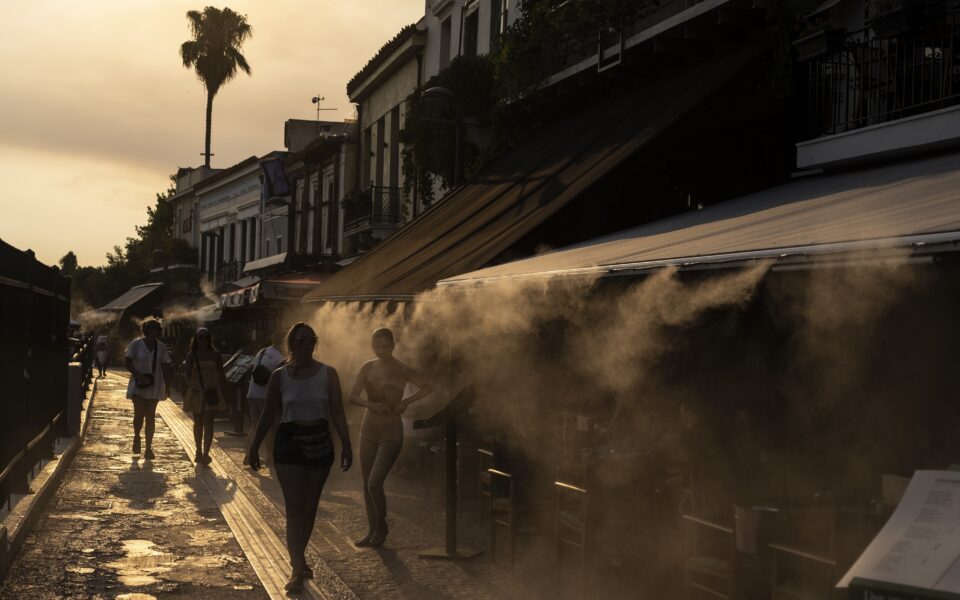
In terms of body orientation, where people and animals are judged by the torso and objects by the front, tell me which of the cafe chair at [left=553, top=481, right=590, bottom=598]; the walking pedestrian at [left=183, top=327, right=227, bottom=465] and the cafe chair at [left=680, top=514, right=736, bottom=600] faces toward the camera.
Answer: the walking pedestrian

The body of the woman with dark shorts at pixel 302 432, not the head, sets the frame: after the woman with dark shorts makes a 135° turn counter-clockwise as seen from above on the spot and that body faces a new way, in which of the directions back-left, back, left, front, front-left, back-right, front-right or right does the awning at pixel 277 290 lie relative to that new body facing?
front-left

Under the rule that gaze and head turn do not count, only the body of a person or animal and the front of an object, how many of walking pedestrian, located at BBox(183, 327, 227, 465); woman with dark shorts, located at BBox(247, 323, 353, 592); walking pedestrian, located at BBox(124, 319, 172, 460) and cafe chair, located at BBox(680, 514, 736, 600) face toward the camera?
3

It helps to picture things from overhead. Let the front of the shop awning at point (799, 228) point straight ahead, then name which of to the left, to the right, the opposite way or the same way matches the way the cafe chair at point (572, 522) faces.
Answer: the opposite way

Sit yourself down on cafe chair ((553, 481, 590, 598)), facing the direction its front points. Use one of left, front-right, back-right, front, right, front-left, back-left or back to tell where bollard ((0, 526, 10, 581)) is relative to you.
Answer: back-left

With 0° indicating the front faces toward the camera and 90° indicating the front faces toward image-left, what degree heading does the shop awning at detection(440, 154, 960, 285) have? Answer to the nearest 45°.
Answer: approximately 45°

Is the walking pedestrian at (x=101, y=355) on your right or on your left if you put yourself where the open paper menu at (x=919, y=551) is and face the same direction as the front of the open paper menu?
on your right

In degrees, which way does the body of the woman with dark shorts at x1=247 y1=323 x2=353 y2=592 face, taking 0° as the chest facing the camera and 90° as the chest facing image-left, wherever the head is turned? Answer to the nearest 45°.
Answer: approximately 0°

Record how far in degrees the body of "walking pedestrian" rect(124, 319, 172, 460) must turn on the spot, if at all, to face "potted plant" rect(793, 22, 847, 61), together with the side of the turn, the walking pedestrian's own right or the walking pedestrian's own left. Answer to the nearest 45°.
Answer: approximately 45° to the walking pedestrian's own left

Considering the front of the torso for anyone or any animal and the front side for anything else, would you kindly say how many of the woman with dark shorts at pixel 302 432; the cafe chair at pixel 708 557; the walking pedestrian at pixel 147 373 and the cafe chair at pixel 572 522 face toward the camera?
2

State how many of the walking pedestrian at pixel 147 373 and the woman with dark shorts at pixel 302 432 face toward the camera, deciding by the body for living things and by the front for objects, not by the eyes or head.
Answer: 2

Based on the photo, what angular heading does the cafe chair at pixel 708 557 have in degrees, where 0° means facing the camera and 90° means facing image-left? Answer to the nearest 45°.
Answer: approximately 225°

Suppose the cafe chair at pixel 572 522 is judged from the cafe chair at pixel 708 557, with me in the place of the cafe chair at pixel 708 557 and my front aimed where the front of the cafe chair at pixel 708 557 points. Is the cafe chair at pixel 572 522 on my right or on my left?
on my left
